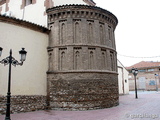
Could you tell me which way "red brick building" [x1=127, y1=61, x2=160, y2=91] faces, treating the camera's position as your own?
facing the viewer
